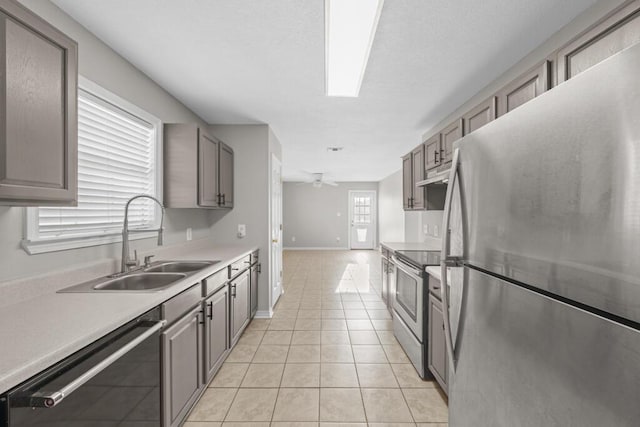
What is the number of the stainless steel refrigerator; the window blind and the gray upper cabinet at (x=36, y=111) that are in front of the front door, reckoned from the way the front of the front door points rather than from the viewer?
3

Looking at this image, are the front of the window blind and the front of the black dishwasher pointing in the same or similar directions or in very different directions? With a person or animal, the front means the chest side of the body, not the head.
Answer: same or similar directions

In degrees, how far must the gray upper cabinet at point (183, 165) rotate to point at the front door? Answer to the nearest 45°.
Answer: approximately 90° to its left

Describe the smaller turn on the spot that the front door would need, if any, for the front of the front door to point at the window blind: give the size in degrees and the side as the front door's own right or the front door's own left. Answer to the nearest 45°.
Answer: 0° — it already faces it

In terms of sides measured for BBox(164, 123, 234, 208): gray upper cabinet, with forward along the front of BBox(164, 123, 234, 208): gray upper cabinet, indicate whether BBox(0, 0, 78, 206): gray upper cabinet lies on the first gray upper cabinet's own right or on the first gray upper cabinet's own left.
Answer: on the first gray upper cabinet's own right

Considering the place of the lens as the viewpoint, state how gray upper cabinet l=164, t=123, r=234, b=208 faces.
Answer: facing the viewer and to the right of the viewer

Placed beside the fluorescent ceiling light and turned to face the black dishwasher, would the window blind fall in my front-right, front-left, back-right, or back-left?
front-right

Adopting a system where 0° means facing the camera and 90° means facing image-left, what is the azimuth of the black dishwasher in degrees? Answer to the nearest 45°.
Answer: approximately 315°

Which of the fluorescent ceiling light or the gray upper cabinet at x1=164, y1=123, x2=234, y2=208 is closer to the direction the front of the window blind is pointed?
the fluorescent ceiling light

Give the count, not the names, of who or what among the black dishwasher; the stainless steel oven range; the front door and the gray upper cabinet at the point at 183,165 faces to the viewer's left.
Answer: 1

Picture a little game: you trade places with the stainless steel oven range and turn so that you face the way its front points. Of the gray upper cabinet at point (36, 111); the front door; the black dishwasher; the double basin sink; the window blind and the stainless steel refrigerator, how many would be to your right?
1

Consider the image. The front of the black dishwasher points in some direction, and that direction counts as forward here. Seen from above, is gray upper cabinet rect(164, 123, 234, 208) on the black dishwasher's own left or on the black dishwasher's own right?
on the black dishwasher's own left

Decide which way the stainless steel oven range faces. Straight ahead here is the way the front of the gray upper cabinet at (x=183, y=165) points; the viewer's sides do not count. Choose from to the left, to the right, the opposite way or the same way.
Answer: the opposite way

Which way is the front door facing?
toward the camera

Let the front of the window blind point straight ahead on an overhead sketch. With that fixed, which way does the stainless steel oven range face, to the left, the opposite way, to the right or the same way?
the opposite way
